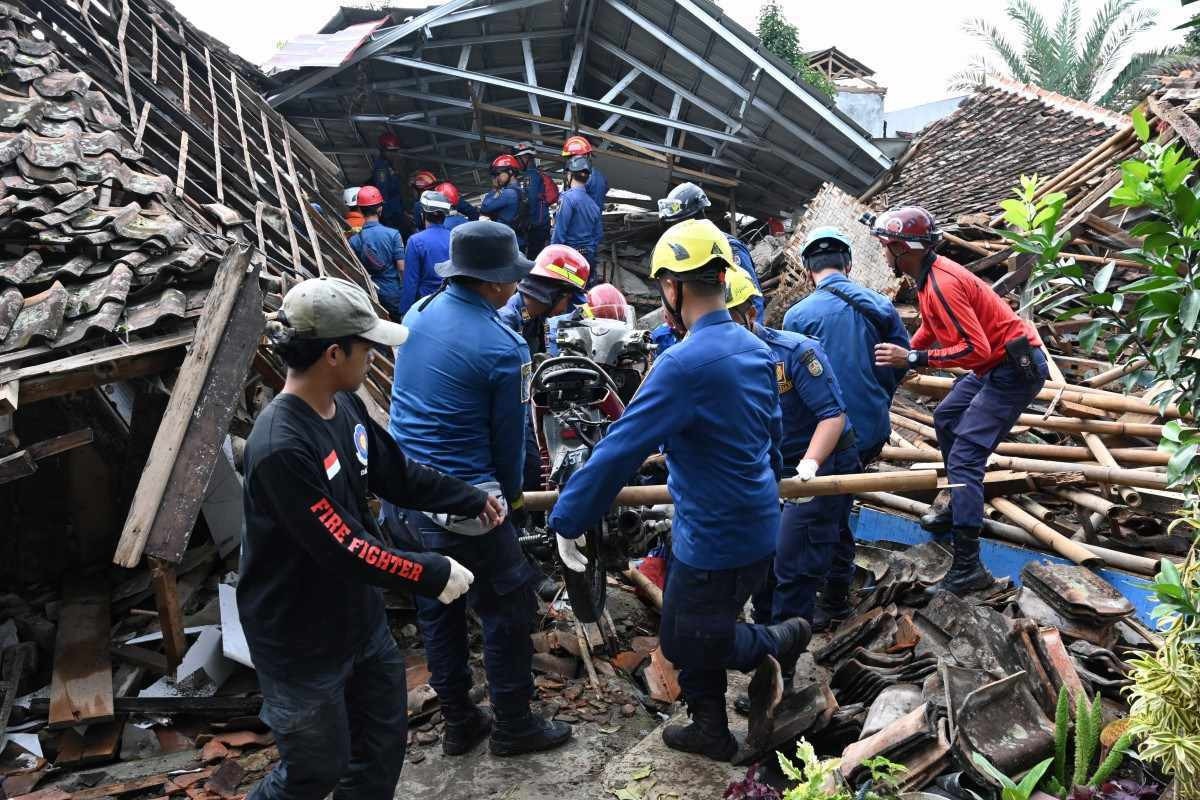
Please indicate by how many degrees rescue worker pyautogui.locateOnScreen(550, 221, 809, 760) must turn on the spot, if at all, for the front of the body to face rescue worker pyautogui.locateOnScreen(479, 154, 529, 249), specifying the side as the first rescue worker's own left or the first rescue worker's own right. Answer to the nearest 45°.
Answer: approximately 45° to the first rescue worker's own right

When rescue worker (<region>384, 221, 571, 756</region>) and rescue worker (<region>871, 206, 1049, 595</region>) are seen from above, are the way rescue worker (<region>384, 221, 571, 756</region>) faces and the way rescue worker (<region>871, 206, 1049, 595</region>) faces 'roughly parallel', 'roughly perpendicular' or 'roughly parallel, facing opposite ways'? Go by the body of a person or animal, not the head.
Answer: roughly perpendicular

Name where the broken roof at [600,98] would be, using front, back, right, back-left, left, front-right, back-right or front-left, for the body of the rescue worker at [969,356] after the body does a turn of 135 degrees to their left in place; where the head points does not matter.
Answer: back

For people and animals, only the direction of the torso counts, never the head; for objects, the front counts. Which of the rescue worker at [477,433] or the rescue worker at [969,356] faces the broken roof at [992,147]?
the rescue worker at [477,433]

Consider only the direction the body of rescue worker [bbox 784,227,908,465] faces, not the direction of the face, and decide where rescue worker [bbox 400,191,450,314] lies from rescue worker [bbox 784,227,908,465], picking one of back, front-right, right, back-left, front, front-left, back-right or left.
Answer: front-left

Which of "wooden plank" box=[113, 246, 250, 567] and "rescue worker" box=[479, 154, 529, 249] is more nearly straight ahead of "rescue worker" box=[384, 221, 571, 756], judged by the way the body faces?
the rescue worker

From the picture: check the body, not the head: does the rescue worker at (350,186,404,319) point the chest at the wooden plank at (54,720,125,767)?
no

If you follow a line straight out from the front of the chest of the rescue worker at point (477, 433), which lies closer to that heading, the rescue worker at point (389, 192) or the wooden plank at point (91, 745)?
the rescue worker

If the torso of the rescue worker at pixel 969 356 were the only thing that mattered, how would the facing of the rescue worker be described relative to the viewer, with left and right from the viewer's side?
facing to the left of the viewer

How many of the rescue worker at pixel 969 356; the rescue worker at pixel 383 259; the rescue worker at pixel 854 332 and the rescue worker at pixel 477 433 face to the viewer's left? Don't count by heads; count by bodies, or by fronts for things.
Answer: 1

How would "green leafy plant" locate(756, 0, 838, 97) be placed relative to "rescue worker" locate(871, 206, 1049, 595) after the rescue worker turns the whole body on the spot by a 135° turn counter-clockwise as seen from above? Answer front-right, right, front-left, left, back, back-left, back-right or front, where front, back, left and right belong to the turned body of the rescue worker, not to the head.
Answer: back-left

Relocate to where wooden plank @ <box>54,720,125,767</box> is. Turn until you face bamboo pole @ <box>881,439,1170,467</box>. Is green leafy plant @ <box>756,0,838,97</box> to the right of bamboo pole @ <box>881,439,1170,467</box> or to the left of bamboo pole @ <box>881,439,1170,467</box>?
left

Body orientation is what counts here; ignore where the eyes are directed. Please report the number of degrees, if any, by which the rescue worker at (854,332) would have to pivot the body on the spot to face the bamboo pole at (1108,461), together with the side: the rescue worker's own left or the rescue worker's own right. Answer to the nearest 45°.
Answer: approximately 45° to the rescue worker's own right

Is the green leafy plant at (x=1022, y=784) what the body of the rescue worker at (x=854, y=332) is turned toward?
no

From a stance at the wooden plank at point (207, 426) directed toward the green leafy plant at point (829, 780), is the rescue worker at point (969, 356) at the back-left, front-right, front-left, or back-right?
front-left

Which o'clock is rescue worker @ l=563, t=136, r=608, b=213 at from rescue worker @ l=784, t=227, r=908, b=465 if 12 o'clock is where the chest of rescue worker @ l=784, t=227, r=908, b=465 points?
rescue worker @ l=563, t=136, r=608, b=213 is roughly at 11 o'clock from rescue worker @ l=784, t=227, r=908, b=465.

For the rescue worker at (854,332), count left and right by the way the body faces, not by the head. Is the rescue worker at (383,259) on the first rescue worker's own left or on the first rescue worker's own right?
on the first rescue worker's own left

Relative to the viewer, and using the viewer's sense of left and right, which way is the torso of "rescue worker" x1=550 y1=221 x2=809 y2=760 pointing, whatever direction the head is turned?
facing away from the viewer and to the left of the viewer

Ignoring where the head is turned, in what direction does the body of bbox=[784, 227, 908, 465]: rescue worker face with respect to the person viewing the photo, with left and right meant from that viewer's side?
facing away from the viewer

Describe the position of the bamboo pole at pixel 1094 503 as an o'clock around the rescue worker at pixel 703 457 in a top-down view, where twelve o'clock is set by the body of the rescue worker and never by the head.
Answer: The bamboo pole is roughly at 3 o'clock from the rescue worker.
